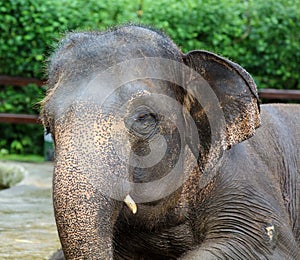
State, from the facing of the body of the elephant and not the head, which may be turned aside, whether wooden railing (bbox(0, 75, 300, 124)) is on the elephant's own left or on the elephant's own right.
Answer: on the elephant's own right

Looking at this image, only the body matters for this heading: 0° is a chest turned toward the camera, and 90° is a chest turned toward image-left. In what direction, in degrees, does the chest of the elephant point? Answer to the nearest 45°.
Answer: approximately 45°
